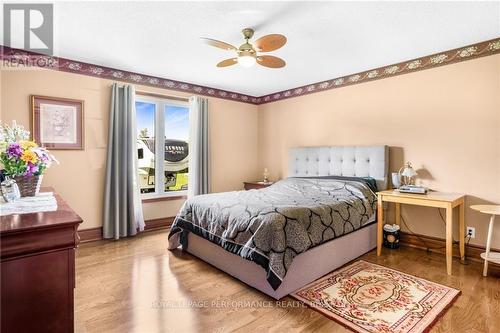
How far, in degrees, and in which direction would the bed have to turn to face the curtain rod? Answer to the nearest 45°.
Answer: approximately 90° to its right

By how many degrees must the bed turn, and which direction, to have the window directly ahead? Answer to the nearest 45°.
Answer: approximately 90° to its right

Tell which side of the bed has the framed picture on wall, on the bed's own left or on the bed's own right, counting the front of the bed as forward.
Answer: on the bed's own right

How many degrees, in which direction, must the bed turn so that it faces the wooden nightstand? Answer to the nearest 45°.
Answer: approximately 135° to its right

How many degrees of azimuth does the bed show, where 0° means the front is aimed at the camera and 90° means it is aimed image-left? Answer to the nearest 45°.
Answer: approximately 45°

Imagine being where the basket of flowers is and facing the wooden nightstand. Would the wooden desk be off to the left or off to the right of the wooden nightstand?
right

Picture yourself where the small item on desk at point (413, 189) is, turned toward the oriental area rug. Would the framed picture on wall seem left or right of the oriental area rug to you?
right

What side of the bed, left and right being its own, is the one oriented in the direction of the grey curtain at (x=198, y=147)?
right

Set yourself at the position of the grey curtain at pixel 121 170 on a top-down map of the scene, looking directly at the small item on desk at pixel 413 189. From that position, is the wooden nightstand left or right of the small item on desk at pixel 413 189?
left
